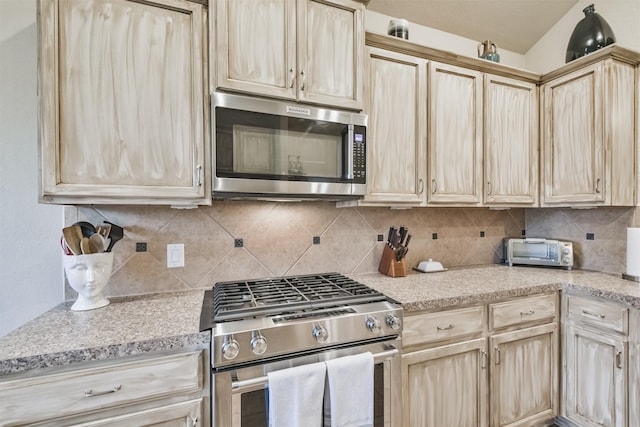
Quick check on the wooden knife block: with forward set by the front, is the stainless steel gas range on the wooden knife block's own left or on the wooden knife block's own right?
on the wooden knife block's own right

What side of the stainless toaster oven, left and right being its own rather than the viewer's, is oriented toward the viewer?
front

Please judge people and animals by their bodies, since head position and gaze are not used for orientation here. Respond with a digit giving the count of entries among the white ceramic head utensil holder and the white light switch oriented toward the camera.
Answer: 2

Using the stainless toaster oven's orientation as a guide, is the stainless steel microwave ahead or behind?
ahead

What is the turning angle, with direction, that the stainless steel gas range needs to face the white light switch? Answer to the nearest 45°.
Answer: approximately 180°

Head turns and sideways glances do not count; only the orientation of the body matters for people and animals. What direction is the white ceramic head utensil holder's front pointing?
toward the camera

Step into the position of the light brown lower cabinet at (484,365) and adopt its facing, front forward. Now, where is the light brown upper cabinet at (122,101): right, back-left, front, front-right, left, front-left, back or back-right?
right

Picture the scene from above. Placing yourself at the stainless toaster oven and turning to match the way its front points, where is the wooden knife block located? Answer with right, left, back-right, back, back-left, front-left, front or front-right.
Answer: front-right

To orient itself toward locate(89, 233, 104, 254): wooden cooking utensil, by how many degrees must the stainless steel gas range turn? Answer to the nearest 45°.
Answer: approximately 135° to its right

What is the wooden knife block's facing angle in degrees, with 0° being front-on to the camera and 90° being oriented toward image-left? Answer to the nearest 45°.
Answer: approximately 315°

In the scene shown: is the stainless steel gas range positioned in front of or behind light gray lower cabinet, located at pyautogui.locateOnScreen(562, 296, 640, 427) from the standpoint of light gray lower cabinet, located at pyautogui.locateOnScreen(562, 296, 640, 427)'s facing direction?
in front

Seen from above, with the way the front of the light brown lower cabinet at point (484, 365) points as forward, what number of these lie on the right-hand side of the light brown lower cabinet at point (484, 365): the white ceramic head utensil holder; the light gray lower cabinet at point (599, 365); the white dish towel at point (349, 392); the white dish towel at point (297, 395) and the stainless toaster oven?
3

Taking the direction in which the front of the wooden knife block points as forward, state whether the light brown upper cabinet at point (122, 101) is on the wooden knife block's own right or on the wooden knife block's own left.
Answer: on the wooden knife block's own right

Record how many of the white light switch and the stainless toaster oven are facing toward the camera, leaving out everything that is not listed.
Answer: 2

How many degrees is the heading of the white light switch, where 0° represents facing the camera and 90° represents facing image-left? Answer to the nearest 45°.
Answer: approximately 0°
